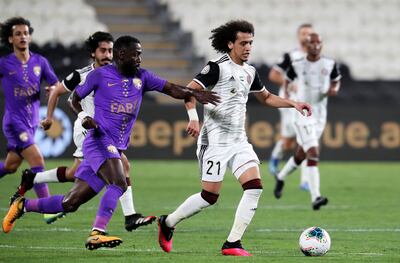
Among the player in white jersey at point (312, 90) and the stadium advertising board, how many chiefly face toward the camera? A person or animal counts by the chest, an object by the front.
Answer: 2

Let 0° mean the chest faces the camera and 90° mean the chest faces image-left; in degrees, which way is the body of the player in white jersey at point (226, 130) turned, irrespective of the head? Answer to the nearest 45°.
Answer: approximately 315°

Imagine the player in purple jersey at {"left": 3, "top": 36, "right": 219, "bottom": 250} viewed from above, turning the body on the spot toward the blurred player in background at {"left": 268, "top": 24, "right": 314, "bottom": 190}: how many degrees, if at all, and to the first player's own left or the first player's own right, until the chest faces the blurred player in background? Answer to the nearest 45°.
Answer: approximately 90° to the first player's own left

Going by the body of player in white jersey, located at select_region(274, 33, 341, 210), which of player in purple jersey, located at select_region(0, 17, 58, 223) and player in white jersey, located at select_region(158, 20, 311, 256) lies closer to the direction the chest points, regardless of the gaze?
the player in white jersey

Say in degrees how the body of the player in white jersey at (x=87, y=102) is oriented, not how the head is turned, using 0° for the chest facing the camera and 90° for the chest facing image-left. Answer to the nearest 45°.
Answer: approximately 315°
